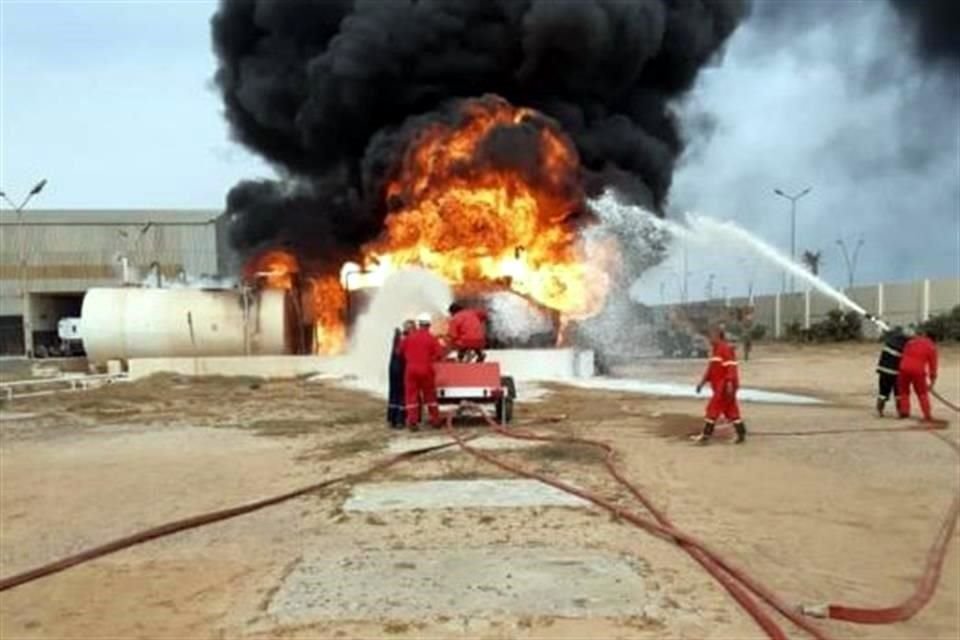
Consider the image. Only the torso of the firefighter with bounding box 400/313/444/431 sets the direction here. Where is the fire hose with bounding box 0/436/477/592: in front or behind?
behind

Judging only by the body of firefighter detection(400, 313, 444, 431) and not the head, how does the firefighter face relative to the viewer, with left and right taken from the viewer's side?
facing away from the viewer

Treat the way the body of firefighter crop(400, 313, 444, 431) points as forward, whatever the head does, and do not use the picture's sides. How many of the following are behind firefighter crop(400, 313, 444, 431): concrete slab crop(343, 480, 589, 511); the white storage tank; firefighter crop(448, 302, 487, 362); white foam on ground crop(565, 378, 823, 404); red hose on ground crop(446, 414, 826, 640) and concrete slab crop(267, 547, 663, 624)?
3

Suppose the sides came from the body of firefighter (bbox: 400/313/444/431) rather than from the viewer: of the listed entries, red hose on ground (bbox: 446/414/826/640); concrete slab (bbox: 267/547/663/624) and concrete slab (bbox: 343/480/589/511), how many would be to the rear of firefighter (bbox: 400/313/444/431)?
3

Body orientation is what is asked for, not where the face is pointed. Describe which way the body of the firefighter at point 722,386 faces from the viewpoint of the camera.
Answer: to the viewer's left

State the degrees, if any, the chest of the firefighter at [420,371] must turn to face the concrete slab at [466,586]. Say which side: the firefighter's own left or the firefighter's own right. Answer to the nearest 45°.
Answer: approximately 180°

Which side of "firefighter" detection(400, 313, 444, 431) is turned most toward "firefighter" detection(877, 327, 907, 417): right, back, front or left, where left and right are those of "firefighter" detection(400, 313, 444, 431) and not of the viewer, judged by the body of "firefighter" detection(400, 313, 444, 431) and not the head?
right
